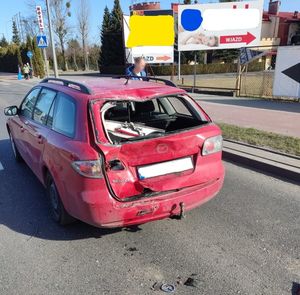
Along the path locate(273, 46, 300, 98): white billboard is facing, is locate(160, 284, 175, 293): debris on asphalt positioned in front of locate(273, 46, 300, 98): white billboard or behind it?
in front

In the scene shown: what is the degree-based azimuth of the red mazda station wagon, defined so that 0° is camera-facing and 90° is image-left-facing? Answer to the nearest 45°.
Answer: approximately 135°

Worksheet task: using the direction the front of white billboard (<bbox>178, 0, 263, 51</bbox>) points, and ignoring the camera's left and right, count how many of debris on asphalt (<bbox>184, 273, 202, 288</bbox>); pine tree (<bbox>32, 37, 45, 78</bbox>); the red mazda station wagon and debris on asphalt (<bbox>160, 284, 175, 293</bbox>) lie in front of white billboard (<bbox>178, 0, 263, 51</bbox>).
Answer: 3

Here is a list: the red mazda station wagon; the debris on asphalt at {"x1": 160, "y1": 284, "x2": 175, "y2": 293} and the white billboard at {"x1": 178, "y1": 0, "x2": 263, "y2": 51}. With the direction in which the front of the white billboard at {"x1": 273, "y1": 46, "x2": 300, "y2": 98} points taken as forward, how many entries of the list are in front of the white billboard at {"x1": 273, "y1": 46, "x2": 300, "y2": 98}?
2

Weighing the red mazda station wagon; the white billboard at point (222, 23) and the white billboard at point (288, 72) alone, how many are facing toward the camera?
2

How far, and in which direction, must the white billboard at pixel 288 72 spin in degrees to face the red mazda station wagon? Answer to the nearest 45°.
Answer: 0° — it already faces it

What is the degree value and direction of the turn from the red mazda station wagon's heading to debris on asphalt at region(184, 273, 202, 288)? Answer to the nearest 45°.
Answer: approximately 180°

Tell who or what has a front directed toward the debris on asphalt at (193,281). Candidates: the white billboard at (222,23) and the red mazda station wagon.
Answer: the white billboard

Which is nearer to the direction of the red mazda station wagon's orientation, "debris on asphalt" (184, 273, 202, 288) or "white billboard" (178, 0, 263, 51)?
the white billboard

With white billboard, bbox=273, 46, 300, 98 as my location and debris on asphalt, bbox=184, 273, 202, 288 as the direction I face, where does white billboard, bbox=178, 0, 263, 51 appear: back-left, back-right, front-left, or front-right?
back-right

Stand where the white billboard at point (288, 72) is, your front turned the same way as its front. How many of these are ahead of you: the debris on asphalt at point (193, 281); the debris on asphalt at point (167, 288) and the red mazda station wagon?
3

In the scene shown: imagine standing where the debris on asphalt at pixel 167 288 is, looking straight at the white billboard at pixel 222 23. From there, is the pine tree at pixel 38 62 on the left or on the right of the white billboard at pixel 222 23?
left

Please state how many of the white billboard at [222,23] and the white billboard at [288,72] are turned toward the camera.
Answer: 2
